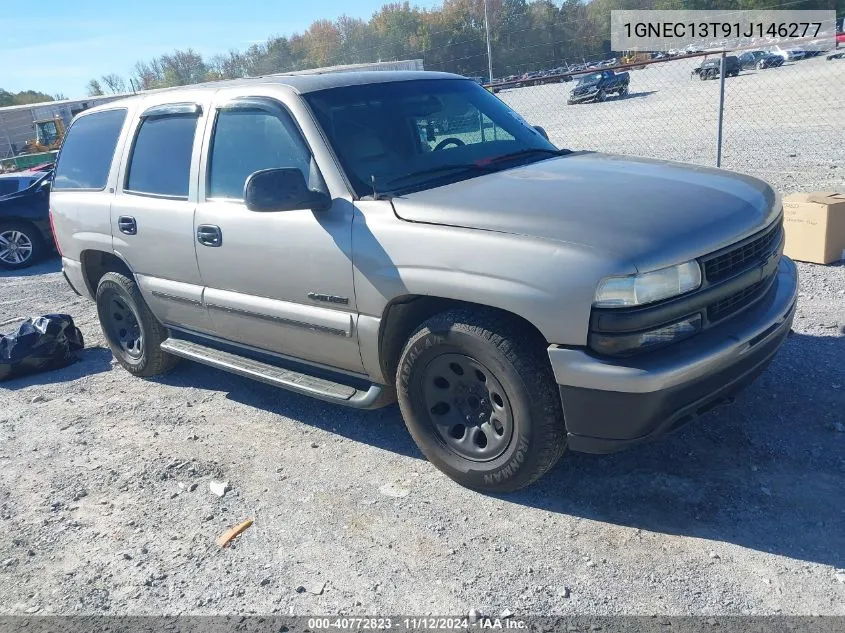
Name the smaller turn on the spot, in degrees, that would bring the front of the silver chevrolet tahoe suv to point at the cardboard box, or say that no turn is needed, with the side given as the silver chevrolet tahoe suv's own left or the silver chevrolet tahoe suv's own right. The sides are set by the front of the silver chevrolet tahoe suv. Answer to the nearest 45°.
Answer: approximately 90° to the silver chevrolet tahoe suv's own left

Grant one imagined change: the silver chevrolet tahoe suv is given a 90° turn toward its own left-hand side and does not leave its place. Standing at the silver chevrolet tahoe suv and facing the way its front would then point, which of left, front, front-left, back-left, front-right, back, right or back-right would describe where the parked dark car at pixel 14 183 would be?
left

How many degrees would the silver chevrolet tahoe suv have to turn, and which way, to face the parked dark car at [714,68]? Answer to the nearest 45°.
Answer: approximately 90° to its left

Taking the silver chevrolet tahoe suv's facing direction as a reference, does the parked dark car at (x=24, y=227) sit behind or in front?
behind

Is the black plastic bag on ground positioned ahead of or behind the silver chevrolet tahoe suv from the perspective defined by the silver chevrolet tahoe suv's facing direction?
behind

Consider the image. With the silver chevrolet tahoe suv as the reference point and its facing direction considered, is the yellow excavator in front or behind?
behind
